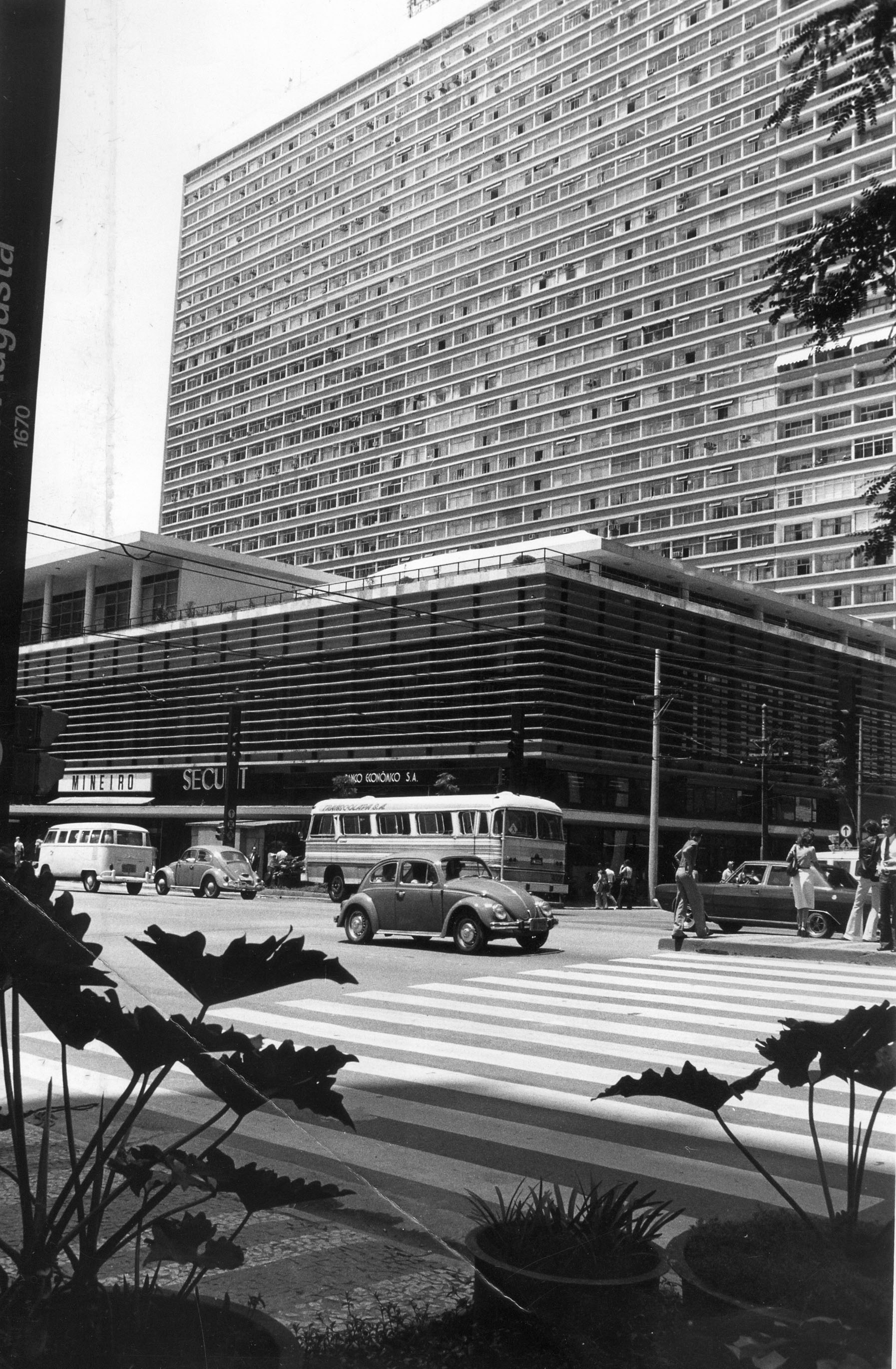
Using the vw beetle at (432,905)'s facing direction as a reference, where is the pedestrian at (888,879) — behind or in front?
in front

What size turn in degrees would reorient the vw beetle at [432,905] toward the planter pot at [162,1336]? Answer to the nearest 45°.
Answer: approximately 45° to its right

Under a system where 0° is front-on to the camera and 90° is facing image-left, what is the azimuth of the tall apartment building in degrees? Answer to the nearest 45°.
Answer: approximately 45°
